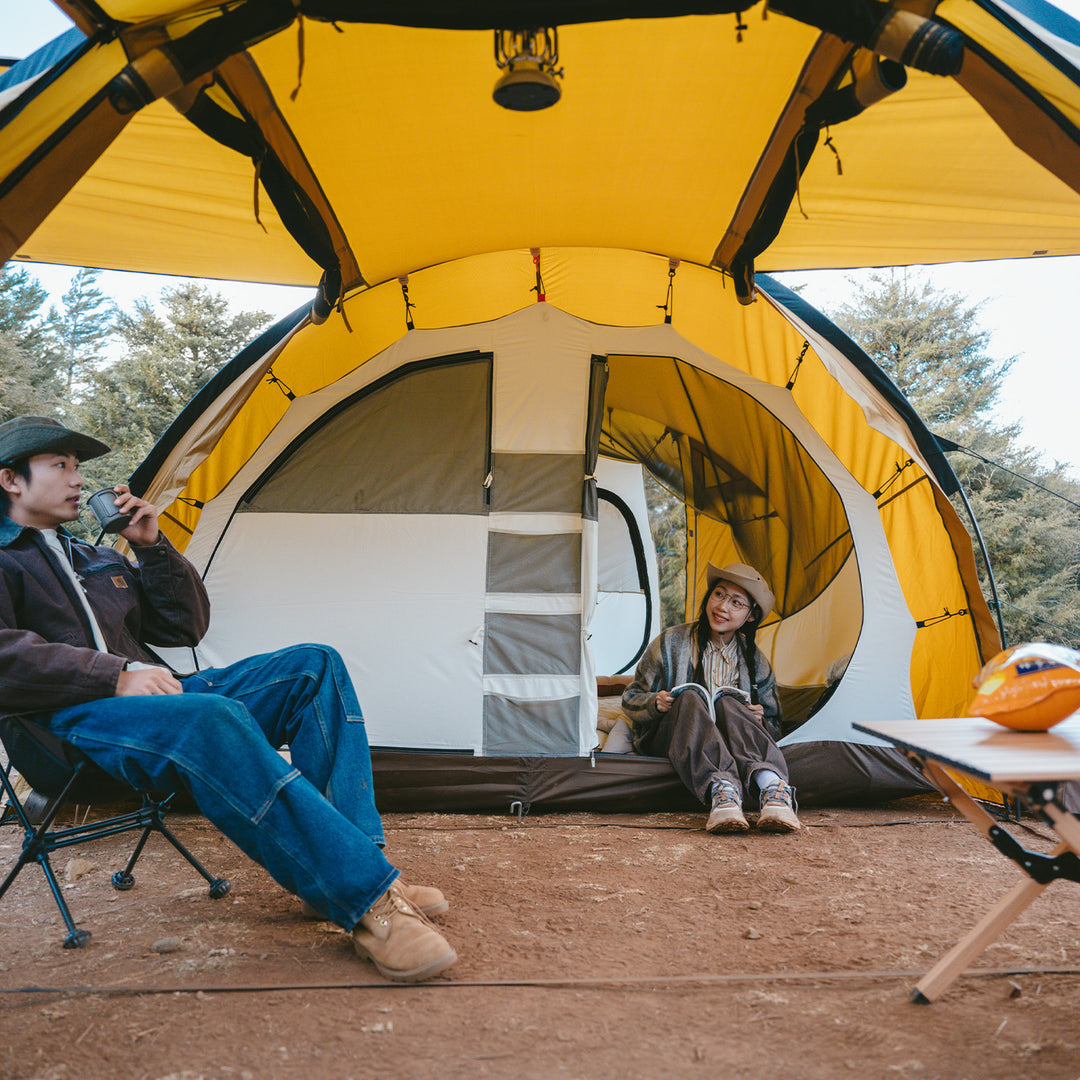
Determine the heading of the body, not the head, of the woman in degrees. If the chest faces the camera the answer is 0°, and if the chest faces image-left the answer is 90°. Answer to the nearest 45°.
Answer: approximately 0°

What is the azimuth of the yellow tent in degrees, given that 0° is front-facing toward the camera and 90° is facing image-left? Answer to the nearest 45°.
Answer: approximately 0°

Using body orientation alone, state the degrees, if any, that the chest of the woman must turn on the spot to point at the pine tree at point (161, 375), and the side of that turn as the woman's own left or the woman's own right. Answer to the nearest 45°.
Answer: approximately 135° to the woman's own right

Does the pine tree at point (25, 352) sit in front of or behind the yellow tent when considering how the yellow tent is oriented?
behind

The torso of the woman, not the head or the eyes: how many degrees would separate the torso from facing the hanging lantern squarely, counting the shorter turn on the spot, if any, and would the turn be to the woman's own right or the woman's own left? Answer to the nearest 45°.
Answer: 0° — they already face it

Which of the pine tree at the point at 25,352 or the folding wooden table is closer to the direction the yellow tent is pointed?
the folding wooden table

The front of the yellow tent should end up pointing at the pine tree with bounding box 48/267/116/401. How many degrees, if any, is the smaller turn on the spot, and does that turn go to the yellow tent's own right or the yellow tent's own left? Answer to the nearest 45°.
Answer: approximately 135° to the yellow tent's own right
